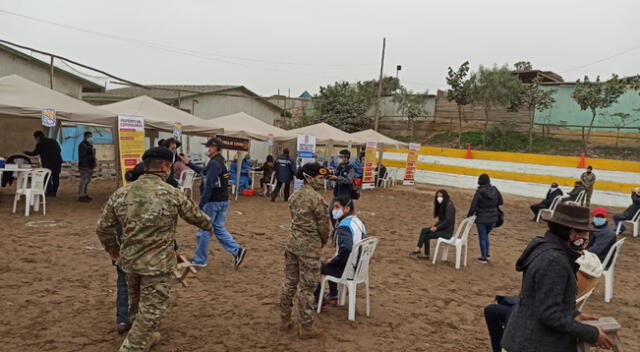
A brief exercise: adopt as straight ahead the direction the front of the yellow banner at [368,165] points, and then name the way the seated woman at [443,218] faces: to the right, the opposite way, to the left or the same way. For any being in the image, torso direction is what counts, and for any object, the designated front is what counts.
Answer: to the right

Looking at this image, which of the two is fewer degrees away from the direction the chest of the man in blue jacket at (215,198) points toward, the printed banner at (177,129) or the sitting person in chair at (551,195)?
the printed banner

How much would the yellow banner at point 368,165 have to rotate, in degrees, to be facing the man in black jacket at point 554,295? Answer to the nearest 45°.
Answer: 0° — it already faces them

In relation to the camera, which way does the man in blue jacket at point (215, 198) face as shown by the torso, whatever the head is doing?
to the viewer's left

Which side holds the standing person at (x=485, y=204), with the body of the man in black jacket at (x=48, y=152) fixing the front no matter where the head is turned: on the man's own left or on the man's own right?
on the man's own left

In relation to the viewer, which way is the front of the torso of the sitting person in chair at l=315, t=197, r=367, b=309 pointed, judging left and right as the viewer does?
facing to the left of the viewer

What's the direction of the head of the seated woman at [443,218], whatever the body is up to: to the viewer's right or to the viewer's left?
to the viewer's left

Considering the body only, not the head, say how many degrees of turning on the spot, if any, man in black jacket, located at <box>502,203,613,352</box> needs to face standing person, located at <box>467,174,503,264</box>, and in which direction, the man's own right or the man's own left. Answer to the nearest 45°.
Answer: approximately 90° to the man's own left

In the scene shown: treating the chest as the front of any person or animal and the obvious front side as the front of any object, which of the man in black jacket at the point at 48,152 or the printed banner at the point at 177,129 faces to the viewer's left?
the man in black jacket

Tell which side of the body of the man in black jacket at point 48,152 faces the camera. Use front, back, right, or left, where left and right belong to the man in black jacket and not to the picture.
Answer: left

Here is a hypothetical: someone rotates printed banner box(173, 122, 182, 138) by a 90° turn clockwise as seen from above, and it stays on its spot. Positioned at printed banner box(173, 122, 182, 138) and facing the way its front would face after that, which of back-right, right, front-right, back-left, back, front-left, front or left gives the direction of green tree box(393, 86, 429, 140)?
back-right

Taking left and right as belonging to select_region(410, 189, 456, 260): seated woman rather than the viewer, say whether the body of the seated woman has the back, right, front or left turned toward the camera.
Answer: left
